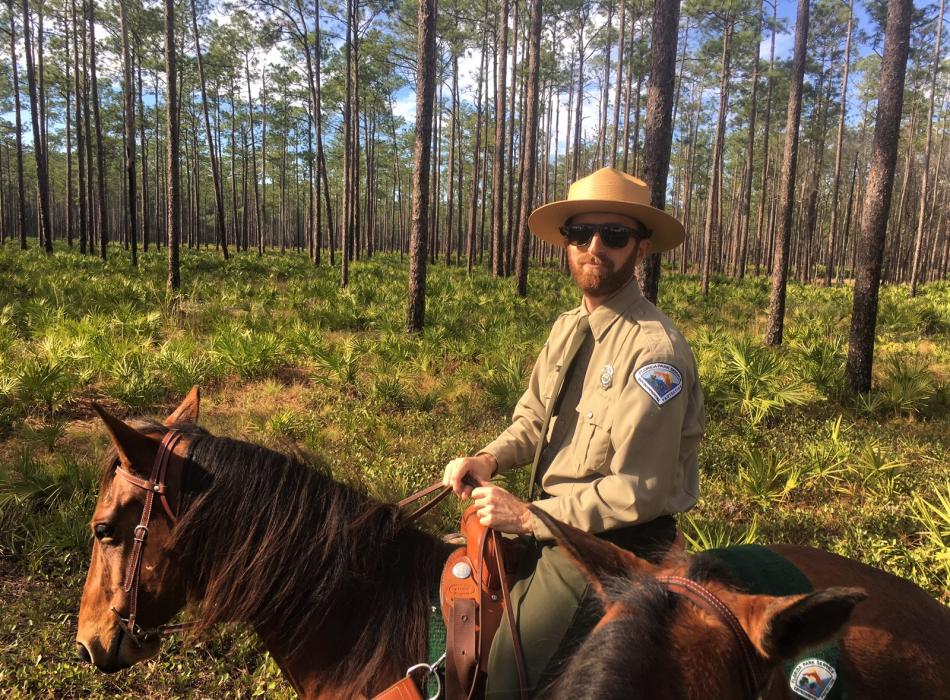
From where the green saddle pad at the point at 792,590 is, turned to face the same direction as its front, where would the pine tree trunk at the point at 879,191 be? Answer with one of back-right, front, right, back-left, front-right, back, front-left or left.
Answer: right

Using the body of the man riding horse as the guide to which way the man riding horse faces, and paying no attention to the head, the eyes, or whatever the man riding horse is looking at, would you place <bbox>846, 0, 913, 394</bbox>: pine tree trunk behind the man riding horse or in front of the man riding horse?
behind

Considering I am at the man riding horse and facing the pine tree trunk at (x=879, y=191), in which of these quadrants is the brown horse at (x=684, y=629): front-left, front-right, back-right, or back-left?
back-right

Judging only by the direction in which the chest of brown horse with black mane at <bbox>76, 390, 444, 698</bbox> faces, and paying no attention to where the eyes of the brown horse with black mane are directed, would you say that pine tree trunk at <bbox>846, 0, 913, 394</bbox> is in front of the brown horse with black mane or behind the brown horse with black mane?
behind

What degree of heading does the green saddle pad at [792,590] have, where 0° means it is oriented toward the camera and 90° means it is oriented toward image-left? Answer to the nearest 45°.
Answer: approximately 90°

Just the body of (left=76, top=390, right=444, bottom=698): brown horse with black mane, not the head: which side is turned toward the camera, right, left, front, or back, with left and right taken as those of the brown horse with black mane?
left

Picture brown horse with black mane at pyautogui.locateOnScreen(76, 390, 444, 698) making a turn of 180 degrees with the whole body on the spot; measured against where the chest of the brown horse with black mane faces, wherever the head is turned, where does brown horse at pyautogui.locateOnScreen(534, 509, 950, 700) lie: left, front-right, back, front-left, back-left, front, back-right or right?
front-right

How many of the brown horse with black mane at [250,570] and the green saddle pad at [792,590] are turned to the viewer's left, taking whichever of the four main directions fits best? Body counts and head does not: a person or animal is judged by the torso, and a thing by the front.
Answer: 2

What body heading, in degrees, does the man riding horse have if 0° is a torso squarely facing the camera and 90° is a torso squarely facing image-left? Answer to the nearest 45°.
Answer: approximately 45°
